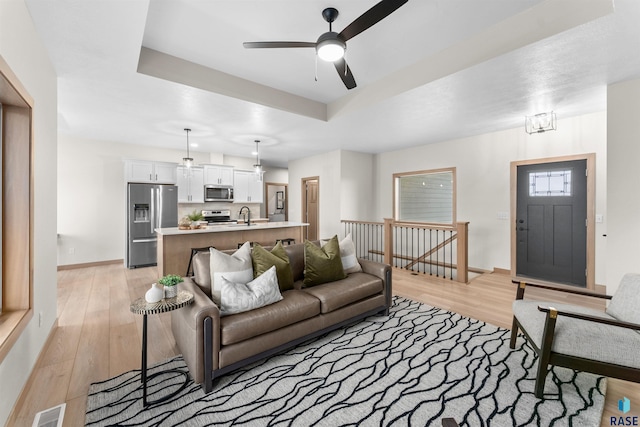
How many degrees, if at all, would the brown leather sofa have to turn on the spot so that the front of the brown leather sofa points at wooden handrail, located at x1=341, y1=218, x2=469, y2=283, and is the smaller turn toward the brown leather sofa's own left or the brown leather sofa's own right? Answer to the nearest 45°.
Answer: approximately 90° to the brown leather sofa's own left

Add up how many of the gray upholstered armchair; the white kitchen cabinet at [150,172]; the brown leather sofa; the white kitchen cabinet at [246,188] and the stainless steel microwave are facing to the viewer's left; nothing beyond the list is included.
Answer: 1

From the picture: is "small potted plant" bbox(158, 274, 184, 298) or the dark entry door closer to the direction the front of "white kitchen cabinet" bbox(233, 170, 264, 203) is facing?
the small potted plant

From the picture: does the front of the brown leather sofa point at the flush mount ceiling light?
no

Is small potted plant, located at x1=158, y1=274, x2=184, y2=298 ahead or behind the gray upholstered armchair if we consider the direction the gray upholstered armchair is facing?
ahead

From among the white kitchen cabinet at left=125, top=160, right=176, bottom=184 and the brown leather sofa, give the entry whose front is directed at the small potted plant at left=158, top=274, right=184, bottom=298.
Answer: the white kitchen cabinet

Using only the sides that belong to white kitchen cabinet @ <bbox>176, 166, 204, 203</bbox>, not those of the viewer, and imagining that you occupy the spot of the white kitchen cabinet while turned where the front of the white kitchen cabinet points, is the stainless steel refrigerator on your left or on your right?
on your right

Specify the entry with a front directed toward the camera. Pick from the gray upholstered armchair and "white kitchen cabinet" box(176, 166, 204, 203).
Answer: the white kitchen cabinet

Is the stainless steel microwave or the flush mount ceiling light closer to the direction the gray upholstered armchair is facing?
the stainless steel microwave

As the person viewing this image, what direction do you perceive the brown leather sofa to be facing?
facing the viewer and to the right of the viewer

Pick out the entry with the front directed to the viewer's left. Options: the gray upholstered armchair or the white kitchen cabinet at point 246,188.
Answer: the gray upholstered armchair

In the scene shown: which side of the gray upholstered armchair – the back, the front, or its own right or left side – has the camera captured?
left

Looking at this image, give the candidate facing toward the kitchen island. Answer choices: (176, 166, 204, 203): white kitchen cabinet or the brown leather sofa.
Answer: the white kitchen cabinet

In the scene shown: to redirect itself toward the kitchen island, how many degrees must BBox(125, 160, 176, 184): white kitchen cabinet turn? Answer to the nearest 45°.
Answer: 0° — it already faces it

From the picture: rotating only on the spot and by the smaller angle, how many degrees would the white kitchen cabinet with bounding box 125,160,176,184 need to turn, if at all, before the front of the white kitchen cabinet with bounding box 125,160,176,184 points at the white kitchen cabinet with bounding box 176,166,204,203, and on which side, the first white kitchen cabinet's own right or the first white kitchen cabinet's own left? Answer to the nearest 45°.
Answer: approximately 90° to the first white kitchen cabinet's own left

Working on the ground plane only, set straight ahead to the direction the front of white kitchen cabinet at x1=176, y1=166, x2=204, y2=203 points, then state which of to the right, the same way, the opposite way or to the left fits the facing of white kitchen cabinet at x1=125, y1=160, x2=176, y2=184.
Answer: the same way

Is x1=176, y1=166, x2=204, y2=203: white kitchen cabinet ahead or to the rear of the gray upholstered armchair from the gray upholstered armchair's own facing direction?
ahead

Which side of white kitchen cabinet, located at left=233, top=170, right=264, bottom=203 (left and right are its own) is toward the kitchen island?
front

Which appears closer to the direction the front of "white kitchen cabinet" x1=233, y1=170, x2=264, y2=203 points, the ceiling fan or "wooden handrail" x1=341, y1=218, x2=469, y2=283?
the ceiling fan

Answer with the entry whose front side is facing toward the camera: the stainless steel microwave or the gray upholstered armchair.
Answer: the stainless steel microwave

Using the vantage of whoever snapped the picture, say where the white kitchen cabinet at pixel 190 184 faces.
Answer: facing the viewer
